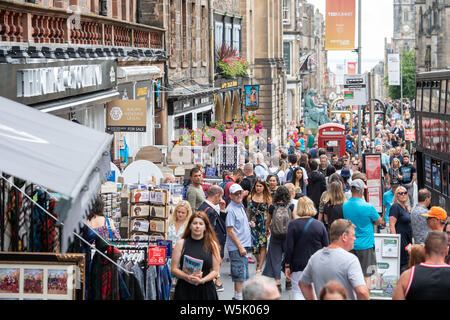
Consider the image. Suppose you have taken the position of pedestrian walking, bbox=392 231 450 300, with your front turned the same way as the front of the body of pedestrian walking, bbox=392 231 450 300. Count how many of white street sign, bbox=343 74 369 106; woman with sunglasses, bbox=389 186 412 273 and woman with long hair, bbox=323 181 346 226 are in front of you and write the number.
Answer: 3

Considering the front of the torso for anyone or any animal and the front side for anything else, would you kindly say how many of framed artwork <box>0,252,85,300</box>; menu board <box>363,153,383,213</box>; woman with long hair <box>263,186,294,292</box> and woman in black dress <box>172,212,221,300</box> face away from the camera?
1

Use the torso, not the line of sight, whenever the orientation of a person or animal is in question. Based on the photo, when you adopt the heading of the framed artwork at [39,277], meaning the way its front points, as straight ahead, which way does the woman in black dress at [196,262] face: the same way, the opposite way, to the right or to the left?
the same way

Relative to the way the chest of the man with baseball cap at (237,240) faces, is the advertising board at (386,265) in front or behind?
in front

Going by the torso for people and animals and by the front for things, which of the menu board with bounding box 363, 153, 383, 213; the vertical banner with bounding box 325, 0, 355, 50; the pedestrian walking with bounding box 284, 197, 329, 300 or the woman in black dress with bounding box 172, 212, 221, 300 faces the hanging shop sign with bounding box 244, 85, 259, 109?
the pedestrian walking

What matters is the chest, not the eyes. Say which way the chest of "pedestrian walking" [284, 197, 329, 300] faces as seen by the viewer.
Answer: away from the camera

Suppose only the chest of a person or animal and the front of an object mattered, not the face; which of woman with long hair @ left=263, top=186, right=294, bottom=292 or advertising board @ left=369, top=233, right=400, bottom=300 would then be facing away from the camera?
the woman with long hair

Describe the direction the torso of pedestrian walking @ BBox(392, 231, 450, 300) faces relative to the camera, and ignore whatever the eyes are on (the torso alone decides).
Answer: away from the camera

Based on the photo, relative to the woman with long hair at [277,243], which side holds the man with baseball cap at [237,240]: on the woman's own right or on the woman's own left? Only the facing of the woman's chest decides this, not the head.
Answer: on the woman's own left

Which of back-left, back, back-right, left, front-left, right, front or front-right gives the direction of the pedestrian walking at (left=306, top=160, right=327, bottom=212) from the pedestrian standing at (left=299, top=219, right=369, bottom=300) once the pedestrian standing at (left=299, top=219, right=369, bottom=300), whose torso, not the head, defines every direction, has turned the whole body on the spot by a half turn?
back-right

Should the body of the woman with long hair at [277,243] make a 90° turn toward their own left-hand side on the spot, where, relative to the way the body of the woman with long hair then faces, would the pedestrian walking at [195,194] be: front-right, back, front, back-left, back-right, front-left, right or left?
front-right

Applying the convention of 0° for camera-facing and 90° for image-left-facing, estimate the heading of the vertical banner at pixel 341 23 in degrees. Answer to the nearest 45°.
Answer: approximately 0°

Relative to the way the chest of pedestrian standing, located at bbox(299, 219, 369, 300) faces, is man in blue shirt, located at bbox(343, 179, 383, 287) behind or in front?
in front

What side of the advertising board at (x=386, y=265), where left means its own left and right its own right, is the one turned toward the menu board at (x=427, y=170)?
back

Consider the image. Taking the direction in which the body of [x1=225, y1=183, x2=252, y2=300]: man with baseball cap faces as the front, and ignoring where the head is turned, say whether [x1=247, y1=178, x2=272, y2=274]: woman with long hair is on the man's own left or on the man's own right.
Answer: on the man's own left

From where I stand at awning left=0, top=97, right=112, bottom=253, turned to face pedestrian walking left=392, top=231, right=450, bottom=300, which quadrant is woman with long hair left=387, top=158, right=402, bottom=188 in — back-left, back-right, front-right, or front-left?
front-left

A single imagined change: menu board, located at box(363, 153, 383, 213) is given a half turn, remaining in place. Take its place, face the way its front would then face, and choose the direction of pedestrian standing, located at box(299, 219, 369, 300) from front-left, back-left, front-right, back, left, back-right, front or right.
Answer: back

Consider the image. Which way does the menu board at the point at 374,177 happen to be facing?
toward the camera

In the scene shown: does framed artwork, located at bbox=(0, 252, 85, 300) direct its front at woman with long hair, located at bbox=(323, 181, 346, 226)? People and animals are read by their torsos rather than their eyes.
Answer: no

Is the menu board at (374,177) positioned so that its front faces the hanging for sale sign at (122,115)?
no
